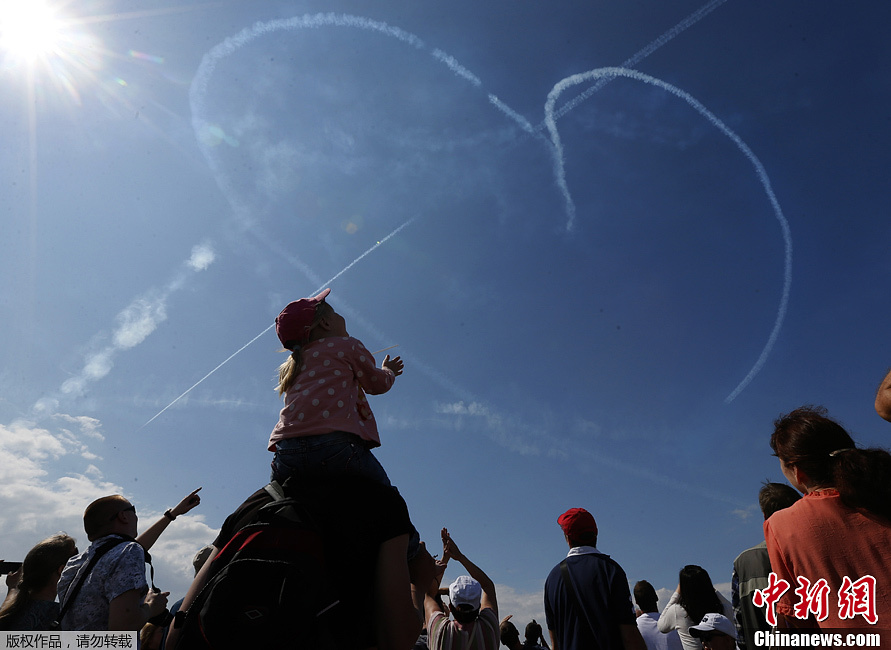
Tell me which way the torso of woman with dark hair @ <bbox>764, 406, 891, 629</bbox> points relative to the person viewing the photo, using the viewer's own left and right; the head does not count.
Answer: facing away from the viewer and to the left of the viewer

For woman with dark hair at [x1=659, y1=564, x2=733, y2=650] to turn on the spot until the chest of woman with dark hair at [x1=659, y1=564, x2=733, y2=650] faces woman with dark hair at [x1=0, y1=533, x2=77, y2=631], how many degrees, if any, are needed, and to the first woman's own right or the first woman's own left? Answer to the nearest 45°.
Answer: approximately 135° to the first woman's own left

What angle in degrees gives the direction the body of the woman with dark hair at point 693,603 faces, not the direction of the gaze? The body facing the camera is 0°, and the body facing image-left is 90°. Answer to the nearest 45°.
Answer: approximately 180°

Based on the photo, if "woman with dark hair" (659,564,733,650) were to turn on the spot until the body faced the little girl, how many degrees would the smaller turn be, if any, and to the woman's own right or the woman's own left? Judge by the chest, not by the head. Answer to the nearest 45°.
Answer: approximately 180°

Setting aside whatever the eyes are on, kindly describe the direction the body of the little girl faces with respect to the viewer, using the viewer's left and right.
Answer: facing away from the viewer and to the right of the viewer

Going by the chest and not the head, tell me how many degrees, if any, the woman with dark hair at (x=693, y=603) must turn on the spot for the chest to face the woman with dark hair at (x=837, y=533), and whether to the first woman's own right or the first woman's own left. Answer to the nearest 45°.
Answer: approximately 180°

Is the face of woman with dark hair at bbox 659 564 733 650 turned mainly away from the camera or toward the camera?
away from the camera

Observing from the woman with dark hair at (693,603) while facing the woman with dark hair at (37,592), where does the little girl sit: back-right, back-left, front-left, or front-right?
front-left

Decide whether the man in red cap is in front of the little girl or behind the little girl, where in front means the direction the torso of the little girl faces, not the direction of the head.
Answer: in front

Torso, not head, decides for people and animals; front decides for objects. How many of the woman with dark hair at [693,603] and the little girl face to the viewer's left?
0

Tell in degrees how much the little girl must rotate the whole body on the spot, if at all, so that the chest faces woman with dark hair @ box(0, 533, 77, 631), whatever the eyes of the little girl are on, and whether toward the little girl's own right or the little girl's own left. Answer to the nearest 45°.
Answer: approximately 90° to the little girl's own left

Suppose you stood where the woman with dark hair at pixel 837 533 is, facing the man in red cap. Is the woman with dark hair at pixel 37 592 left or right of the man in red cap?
left

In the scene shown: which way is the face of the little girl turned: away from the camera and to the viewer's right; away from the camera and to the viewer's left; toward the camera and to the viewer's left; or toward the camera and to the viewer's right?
away from the camera and to the viewer's right
